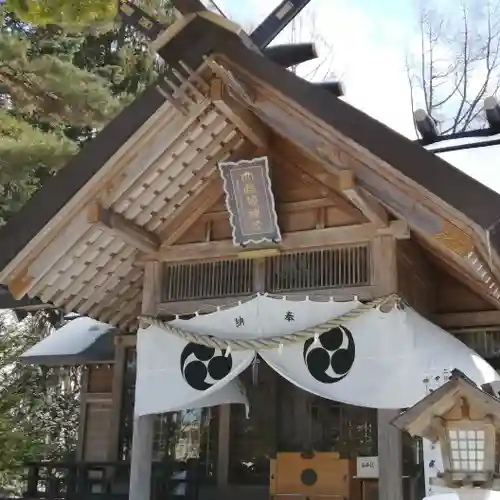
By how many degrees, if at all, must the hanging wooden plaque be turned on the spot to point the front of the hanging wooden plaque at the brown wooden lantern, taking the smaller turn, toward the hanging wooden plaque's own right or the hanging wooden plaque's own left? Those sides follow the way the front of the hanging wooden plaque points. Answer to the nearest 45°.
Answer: approximately 45° to the hanging wooden plaque's own left

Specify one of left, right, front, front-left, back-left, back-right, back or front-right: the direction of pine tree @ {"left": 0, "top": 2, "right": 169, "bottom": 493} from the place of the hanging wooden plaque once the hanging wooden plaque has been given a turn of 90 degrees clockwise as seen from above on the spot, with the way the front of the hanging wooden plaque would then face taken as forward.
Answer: front-right

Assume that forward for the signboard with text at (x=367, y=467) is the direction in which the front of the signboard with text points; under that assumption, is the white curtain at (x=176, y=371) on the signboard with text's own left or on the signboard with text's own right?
on the signboard with text's own right

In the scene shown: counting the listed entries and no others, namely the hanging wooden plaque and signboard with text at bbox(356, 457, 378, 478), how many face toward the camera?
2

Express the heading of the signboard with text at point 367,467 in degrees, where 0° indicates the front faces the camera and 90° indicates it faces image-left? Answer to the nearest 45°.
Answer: approximately 0°

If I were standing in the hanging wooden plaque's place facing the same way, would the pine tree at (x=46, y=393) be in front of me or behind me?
behind
